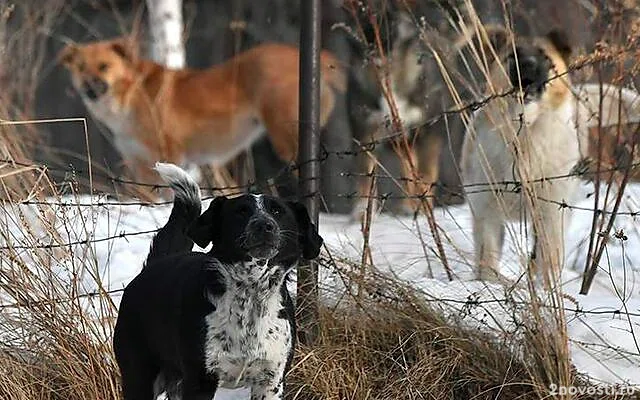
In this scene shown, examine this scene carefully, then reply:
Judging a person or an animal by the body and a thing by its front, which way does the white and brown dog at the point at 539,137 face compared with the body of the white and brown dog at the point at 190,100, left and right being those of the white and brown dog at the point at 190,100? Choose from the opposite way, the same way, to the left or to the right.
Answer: to the left

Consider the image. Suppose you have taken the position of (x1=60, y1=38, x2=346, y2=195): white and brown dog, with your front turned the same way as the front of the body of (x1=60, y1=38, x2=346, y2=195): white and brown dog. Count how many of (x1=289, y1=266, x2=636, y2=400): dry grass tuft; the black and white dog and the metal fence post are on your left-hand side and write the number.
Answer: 3

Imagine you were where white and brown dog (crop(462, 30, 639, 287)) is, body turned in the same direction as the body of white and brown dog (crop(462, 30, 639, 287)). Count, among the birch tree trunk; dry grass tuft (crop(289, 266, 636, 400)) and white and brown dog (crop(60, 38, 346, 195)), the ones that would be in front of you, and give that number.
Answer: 1

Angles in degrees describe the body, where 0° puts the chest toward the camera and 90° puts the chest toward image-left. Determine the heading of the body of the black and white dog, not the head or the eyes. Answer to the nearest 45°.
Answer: approximately 315°

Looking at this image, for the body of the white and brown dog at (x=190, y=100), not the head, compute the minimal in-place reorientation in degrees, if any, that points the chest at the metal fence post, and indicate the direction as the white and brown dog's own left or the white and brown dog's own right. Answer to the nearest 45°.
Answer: approximately 90° to the white and brown dog's own left

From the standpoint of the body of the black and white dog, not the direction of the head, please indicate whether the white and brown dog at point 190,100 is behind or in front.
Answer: behind

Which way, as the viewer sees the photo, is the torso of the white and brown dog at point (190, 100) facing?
to the viewer's left

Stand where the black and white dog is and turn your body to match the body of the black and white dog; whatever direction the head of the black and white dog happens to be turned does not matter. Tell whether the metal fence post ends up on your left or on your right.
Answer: on your left

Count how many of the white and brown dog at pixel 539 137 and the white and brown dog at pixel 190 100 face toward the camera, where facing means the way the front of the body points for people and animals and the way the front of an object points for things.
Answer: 1

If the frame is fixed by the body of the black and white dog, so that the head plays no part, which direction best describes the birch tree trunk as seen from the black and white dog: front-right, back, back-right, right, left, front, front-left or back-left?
back-left
